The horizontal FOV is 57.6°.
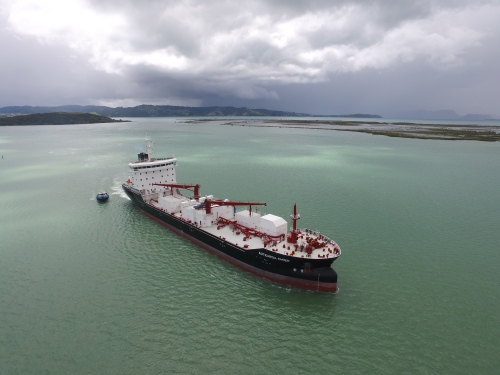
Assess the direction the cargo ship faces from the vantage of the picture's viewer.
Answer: facing the viewer and to the right of the viewer
